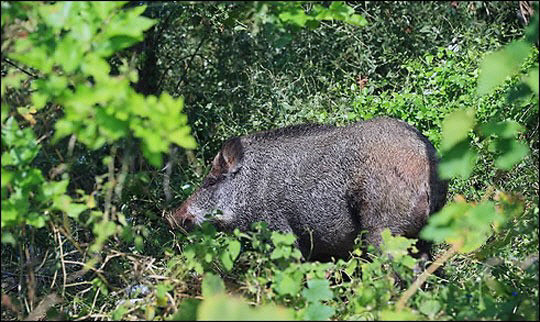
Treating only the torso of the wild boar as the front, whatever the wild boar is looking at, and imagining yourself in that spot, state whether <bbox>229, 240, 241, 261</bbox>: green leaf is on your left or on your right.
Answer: on your left

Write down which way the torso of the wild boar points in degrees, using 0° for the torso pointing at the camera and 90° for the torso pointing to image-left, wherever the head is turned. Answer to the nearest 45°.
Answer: approximately 90°

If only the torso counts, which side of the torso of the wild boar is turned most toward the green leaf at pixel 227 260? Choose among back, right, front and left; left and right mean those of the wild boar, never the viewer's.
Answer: left
